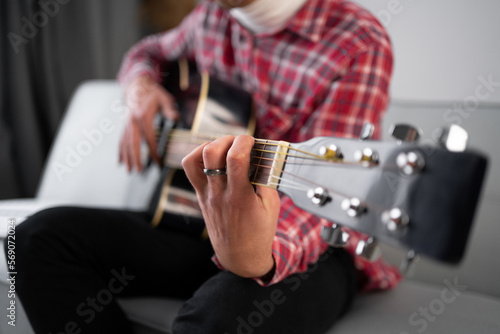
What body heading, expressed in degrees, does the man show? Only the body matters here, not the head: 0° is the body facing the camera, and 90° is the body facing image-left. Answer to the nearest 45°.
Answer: approximately 45°

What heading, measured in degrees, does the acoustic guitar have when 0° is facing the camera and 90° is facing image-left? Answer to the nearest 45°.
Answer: approximately 45°
